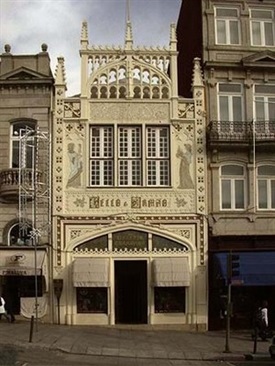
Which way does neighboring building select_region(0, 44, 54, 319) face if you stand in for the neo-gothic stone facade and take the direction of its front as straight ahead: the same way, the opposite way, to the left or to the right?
the same way

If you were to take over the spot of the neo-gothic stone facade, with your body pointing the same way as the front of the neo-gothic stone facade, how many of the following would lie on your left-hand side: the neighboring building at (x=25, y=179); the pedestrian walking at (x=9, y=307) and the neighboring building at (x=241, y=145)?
1

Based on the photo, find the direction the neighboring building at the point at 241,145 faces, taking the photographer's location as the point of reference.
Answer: facing the viewer

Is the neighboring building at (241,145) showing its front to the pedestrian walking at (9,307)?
no

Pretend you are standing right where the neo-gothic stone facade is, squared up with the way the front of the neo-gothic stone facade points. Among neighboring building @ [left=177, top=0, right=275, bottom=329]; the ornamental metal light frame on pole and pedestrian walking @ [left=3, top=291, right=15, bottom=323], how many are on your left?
1

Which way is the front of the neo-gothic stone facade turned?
toward the camera

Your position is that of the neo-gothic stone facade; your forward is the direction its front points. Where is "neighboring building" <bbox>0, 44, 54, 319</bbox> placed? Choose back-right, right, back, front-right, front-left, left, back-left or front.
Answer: right

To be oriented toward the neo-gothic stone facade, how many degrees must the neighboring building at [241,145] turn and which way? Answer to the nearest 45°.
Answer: approximately 90° to its right

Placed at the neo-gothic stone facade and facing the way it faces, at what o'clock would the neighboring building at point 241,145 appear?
The neighboring building is roughly at 9 o'clock from the neo-gothic stone facade.

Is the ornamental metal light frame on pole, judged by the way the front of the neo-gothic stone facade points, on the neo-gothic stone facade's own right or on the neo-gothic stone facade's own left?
on the neo-gothic stone facade's own right

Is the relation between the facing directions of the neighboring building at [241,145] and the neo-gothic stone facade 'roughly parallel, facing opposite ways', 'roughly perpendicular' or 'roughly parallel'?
roughly parallel

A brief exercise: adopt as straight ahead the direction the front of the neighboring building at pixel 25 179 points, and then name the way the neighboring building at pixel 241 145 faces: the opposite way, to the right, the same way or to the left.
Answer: the same way

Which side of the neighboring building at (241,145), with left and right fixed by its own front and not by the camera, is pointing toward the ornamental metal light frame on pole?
right
